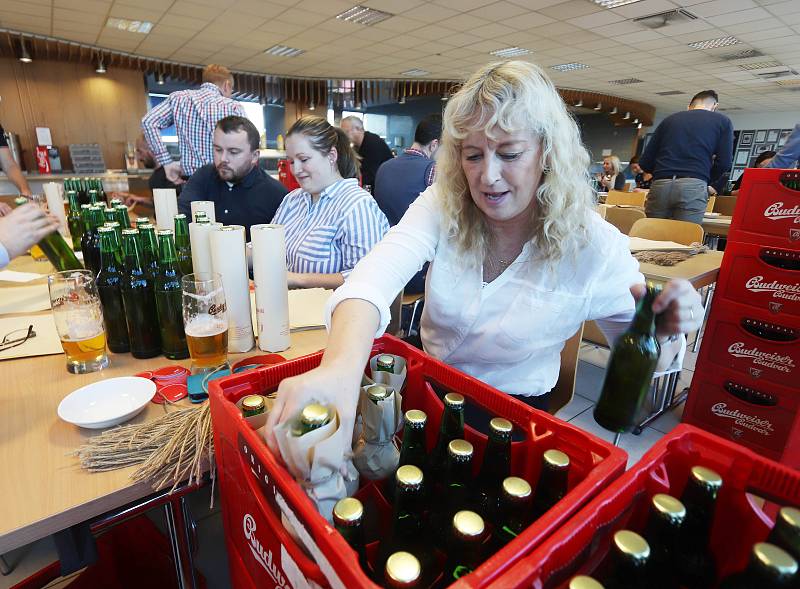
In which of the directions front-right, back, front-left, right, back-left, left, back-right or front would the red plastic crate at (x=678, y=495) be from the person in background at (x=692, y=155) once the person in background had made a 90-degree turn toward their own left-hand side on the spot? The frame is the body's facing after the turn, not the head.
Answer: left

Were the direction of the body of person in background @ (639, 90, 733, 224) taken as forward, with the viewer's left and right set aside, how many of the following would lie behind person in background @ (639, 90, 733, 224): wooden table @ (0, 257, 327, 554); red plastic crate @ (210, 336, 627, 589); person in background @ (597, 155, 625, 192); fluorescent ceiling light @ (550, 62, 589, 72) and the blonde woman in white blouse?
3

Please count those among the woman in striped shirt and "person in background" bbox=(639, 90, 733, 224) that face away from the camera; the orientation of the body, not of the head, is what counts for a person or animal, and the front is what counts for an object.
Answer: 1

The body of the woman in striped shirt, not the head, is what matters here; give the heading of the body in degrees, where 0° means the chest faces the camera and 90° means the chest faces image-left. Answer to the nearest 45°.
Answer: approximately 45°

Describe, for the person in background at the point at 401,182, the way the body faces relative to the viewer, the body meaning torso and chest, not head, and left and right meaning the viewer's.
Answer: facing away from the viewer and to the right of the viewer

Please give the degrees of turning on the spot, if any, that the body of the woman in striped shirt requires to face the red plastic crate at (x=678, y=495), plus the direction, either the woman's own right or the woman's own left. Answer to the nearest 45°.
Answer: approximately 45° to the woman's own left

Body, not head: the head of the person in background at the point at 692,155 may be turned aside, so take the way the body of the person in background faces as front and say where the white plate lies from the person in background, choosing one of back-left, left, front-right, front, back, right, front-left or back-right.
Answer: back

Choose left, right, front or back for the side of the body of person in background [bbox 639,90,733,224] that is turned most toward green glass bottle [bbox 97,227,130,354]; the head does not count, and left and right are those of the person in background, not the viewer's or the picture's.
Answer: back

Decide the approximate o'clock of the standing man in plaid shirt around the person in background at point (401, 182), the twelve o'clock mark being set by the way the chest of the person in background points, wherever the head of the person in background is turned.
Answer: The standing man in plaid shirt is roughly at 8 o'clock from the person in background.

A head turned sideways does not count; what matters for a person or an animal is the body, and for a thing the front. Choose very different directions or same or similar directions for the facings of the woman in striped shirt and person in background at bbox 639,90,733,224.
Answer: very different directions

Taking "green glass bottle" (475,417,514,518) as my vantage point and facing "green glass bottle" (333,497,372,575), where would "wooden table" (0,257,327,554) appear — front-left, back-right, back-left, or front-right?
front-right

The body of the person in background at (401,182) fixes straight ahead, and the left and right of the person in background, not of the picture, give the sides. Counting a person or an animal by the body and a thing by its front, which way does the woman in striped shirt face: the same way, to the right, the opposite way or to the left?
the opposite way

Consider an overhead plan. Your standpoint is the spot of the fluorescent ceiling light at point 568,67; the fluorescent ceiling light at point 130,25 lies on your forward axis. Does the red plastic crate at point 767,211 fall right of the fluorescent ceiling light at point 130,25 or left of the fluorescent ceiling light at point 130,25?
left

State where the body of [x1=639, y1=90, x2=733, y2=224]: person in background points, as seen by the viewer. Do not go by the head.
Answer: away from the camera

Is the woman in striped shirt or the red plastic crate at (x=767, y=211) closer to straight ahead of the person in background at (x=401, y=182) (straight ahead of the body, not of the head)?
the red plastic crate

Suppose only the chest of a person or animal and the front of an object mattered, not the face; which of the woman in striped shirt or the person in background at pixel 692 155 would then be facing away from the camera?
the person in background
